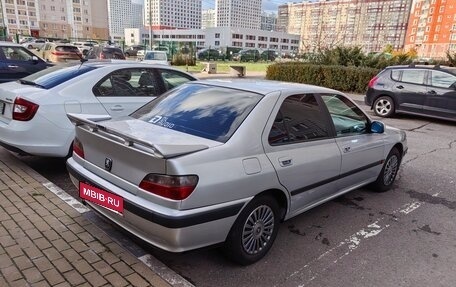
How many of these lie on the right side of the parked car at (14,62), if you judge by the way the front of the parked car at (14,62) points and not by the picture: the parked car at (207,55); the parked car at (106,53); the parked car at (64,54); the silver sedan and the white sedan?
2

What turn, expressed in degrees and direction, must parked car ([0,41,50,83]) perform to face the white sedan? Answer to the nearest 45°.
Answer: approximately 90° to its right

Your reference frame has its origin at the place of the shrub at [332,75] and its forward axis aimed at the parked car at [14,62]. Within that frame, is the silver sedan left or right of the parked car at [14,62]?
left

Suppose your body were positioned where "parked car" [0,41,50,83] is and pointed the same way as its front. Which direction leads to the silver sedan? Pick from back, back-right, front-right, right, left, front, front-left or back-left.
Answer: right

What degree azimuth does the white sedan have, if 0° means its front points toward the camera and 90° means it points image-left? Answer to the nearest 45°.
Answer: approximately 225°

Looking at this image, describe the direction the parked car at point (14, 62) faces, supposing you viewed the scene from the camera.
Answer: facing to the right of the viewer

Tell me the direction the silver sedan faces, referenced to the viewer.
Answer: facing away from the viewer and to the right of the viewer

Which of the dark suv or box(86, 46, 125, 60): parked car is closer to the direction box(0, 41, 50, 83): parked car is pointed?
the dark suv

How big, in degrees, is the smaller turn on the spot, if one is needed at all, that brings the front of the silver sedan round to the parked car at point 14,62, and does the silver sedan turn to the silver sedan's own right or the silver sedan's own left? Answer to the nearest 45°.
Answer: approximately 90° to the silver sedan's own left

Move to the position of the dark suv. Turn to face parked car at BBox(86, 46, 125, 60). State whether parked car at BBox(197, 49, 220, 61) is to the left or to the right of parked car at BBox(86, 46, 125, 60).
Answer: right
